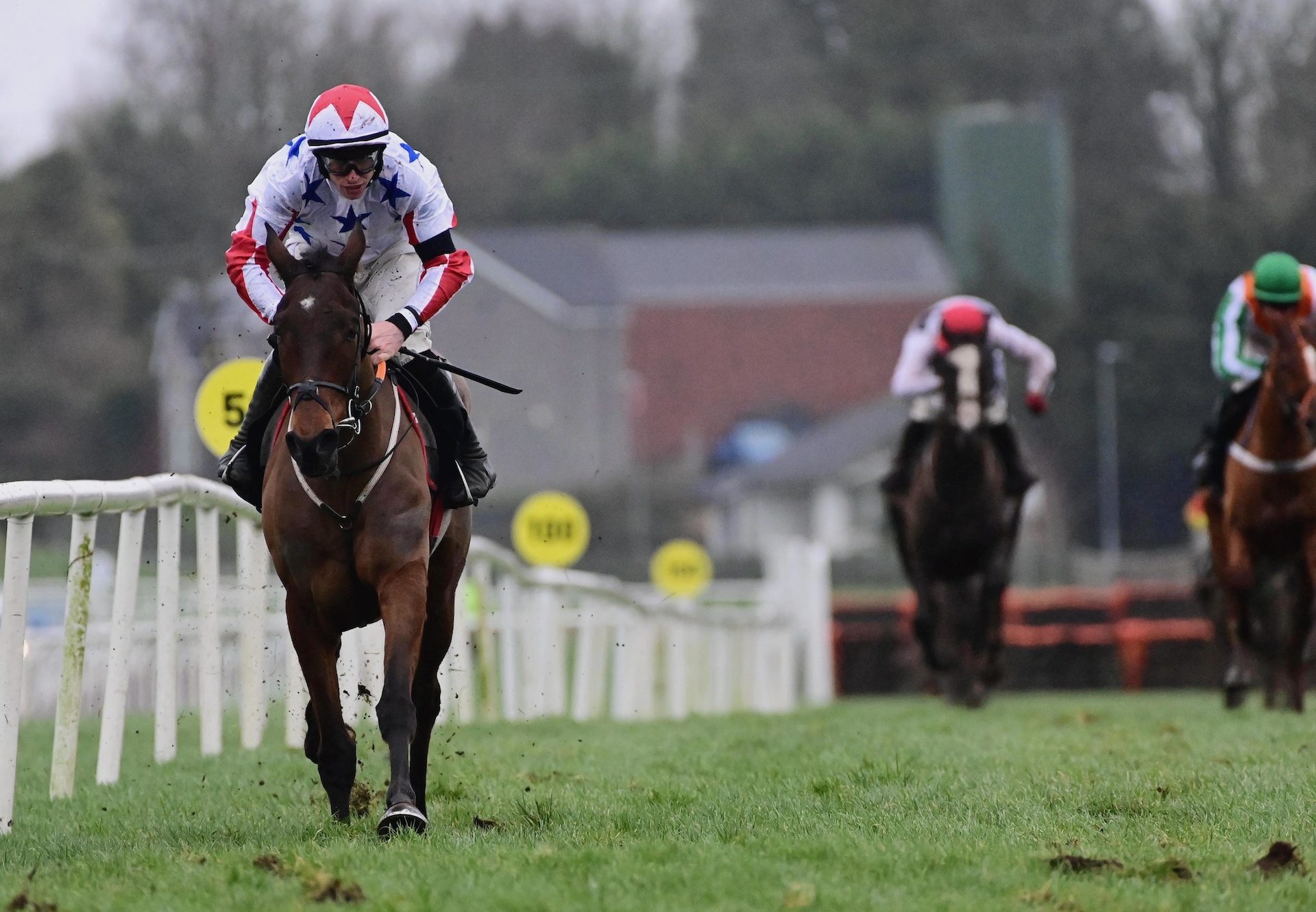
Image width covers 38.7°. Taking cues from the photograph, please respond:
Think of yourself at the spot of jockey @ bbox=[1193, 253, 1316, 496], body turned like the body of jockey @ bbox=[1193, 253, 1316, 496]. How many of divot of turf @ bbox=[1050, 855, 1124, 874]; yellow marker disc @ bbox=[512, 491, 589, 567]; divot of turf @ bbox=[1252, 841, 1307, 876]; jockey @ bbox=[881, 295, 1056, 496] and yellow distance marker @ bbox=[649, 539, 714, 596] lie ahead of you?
2

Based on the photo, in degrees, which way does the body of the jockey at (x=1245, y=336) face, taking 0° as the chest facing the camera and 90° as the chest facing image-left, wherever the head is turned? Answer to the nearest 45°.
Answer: approximately 0°

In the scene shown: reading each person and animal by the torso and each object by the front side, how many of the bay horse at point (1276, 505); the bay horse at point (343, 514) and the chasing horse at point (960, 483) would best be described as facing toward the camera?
3

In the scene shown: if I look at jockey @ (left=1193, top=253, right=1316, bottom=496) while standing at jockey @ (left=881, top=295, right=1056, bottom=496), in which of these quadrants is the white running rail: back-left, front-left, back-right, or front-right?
back-right

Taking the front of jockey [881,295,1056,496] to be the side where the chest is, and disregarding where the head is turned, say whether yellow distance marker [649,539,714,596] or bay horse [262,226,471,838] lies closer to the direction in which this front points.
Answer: the bay horse

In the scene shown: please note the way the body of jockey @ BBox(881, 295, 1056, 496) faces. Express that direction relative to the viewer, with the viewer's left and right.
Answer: facing the viewer

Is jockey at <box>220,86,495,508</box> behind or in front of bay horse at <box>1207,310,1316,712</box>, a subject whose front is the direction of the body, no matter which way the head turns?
in front

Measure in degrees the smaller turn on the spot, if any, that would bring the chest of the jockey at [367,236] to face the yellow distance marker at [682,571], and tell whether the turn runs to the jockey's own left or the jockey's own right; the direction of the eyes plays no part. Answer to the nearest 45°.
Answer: approximately 180°

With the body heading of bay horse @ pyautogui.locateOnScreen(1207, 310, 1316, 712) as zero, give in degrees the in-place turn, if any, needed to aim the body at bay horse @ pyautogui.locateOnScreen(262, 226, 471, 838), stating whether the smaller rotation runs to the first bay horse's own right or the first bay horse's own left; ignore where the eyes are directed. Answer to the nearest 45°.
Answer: approximately 45° to the first bay horse's own right

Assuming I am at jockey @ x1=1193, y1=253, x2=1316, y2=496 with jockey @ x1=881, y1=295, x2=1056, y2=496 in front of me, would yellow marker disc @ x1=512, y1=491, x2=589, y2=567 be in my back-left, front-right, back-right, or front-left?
front-right

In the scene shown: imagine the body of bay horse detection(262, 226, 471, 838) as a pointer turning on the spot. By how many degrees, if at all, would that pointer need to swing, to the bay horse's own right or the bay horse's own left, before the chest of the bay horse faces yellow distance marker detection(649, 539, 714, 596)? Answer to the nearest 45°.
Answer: approximately 180°

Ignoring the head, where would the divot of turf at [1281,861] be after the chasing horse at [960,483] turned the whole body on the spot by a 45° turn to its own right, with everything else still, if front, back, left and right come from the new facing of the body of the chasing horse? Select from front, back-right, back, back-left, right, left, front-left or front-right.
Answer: front-left

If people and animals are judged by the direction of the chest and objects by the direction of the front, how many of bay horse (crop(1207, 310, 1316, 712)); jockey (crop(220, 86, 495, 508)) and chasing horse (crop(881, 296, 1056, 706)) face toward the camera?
3

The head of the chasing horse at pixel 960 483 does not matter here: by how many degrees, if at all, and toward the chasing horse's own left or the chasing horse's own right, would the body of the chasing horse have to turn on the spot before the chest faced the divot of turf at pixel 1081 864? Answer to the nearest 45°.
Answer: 0° — it already faces it

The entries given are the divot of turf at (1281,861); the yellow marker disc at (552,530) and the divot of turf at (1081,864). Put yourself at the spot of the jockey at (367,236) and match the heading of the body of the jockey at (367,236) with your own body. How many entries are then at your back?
1

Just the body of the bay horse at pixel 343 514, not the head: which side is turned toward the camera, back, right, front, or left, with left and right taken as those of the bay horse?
front
